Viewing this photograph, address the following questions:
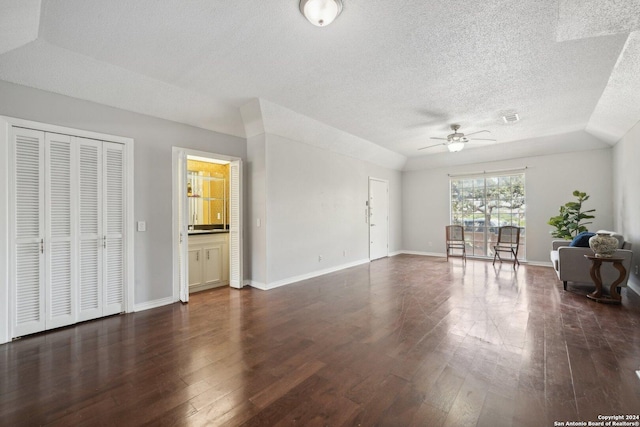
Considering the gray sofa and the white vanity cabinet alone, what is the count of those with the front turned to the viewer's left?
1

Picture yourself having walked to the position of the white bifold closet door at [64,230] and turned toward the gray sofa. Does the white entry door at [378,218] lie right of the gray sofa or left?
left

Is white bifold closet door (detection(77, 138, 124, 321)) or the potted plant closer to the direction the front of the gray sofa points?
the white bifold closet door

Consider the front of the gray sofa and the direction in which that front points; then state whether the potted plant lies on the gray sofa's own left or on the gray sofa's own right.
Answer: on the gray sofa's own right

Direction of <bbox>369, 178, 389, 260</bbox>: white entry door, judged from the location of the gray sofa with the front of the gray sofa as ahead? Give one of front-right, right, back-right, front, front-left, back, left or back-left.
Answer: front

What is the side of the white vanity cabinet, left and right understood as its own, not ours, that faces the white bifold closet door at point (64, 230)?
right

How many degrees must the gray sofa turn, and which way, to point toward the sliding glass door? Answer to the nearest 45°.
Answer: approximately 45° to its right

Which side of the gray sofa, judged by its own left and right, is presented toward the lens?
left

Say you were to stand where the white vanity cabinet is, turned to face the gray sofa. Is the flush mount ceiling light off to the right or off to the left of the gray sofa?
right

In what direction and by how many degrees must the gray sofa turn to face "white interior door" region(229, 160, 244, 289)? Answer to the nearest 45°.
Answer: approximately 45° to its left

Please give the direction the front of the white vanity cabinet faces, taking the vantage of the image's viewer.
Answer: facing the viewer and to the right of the viewer
